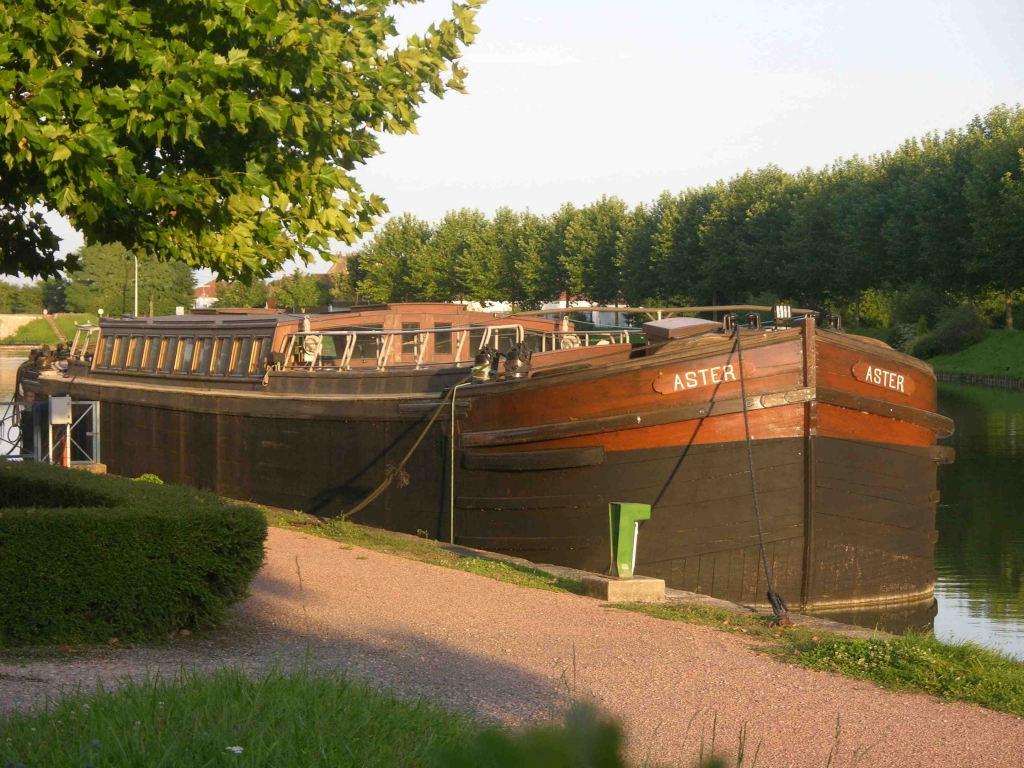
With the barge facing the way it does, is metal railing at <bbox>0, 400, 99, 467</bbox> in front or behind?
behind

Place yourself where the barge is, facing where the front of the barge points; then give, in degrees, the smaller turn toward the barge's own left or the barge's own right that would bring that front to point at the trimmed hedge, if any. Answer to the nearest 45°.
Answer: approximately 90° to the barge's own right

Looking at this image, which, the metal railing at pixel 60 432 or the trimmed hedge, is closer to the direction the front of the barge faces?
the trimmed hedge

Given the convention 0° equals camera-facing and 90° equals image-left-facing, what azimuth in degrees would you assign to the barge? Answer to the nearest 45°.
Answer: approximately 315°

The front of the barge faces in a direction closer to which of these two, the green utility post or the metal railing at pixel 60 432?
the green utility post

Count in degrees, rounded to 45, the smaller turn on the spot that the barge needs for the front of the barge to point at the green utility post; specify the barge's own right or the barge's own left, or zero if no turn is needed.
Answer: approximately 45° to the barge's own right
